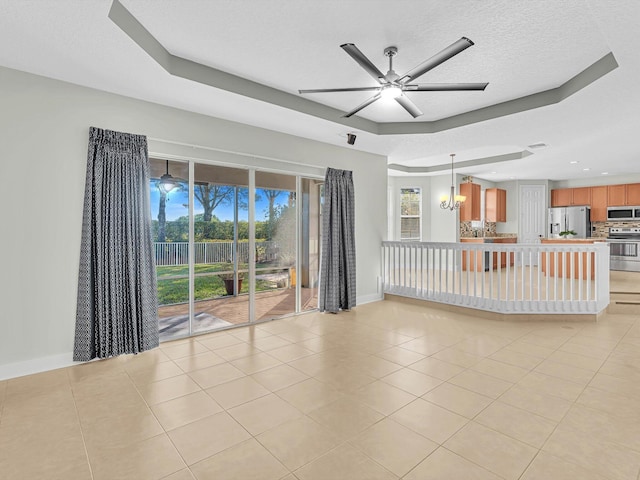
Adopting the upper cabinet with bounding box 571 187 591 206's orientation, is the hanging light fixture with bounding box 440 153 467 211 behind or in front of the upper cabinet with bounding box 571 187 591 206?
in front

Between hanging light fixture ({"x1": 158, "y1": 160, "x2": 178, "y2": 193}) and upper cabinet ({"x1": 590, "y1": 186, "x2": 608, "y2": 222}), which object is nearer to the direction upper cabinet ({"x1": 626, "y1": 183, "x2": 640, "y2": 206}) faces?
the hanging light fixture

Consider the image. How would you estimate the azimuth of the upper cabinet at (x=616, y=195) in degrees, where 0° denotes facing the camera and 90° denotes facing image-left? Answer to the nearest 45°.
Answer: approximately 0°

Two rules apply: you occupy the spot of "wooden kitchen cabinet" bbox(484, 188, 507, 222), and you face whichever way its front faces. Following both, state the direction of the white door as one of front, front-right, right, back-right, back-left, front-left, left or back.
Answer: left

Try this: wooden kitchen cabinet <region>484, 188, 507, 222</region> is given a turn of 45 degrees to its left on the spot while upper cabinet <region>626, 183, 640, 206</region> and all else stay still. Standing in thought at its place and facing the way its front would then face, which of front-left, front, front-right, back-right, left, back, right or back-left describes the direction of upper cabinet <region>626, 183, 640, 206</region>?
front

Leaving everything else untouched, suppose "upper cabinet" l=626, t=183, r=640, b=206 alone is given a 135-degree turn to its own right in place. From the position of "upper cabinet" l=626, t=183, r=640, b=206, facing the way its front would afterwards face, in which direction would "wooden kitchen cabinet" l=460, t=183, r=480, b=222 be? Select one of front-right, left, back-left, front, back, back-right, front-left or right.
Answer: left

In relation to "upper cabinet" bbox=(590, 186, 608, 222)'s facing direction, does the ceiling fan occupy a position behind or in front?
in front

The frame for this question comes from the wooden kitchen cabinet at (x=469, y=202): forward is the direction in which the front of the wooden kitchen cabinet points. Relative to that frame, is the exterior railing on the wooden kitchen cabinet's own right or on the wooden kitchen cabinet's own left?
on the wooden kitchen cabinet's own right

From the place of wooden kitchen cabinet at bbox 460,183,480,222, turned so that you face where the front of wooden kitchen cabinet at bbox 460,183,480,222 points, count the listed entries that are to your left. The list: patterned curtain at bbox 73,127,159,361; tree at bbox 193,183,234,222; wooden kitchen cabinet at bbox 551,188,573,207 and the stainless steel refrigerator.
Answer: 2

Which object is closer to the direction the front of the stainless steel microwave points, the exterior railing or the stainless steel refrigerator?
the exterior railing
